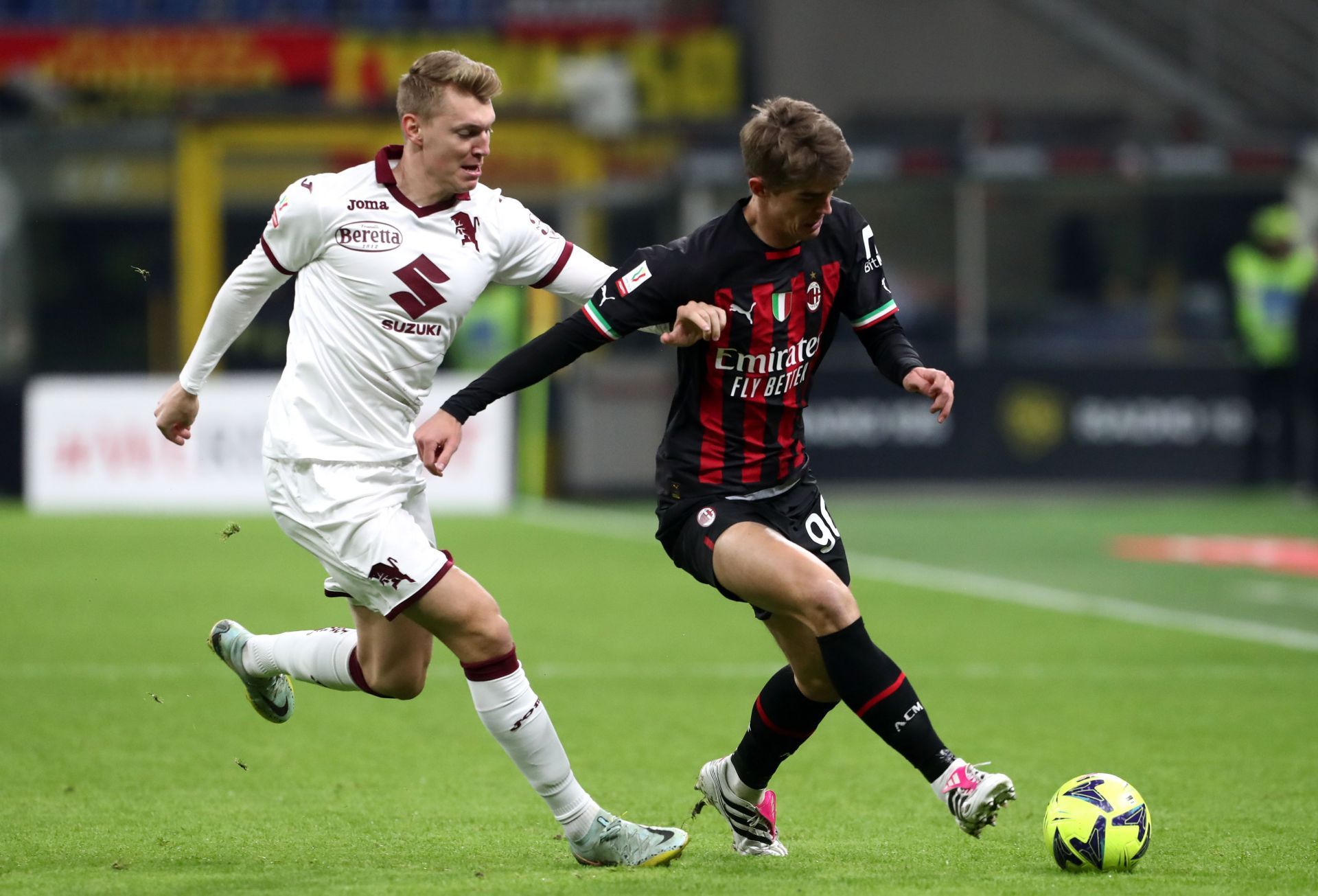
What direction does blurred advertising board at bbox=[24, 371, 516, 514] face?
toward the camera

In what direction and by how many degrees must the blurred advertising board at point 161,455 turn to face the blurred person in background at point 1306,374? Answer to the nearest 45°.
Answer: approximately 90° to its left

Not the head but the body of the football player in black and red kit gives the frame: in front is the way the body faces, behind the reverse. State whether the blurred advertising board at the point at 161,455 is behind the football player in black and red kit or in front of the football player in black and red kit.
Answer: behind

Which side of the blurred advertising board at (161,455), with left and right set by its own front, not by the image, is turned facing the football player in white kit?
front

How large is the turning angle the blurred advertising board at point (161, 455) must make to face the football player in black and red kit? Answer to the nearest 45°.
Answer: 0° — it already faces them

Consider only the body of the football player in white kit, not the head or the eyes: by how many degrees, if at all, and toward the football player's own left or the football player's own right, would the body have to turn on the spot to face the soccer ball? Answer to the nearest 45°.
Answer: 0° — they already face it

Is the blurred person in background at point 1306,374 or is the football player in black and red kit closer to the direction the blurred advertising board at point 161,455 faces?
the football player in black and red kit

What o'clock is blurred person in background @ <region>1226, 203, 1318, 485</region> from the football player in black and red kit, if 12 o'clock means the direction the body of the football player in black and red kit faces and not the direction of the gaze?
The blurred person in background is roughly at 8 o'clock from the football player in black and red kit.

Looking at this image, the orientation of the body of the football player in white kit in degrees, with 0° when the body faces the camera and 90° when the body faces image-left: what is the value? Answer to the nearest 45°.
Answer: approximately 315°

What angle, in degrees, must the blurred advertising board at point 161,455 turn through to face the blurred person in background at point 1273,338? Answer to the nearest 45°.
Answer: approximately 90° to its left

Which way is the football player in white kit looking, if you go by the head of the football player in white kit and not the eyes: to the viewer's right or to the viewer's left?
to the viewer's right

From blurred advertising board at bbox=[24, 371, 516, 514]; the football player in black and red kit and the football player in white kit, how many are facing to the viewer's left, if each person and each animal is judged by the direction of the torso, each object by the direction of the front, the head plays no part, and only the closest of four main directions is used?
0

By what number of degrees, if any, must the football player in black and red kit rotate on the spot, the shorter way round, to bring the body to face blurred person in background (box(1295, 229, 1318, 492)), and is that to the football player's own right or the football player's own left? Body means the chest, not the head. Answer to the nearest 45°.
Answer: approximately 135° to the football player's own left

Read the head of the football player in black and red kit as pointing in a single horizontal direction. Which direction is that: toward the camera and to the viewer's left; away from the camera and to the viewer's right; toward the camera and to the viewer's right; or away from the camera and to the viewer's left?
toward the camera and to the viewer's right

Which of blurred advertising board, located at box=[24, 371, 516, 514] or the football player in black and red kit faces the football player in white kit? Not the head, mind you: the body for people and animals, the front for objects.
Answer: the blurred advertising board

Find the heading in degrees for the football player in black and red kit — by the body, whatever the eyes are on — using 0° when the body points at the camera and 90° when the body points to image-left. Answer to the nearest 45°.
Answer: approximately 315°
